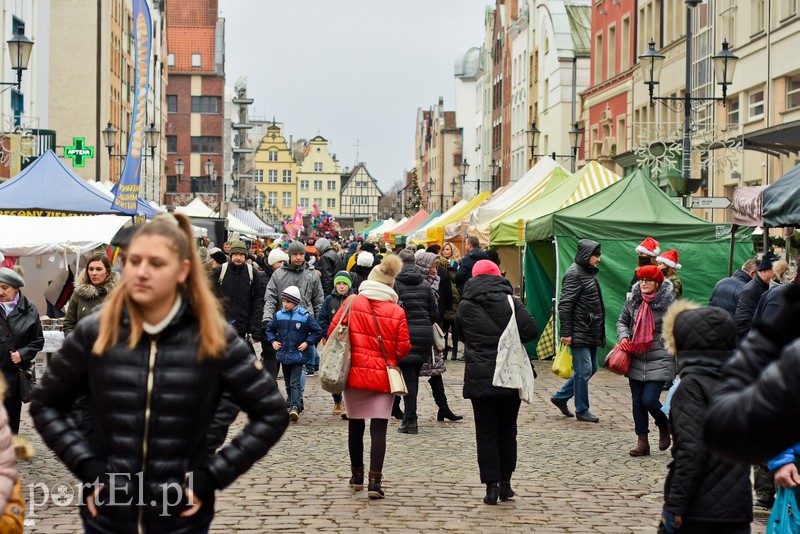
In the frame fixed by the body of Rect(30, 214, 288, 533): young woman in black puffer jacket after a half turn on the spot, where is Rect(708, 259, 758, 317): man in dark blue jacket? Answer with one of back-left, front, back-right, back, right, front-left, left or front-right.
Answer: front-right

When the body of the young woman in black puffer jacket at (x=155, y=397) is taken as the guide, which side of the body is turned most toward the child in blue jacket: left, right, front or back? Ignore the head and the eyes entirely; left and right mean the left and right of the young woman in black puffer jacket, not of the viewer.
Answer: back

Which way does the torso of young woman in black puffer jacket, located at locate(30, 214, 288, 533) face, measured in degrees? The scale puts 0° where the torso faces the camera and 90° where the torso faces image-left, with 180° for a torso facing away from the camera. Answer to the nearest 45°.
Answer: approximately 0°

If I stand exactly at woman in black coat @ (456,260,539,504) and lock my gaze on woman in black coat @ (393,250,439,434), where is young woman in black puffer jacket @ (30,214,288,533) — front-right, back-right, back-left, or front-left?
back-left

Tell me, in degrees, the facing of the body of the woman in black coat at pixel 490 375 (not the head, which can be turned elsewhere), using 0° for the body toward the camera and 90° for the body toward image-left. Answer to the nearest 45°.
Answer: approximately 180°

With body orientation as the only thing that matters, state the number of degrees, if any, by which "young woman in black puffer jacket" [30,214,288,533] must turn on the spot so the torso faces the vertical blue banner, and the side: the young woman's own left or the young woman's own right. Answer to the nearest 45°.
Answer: approximately 180°

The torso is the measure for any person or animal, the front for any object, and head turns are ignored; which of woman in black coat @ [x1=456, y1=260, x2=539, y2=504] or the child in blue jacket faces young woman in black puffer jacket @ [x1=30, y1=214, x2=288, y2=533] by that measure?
the child in blue jacket

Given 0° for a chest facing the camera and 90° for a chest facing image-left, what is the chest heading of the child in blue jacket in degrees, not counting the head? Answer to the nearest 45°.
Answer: approximately 0°

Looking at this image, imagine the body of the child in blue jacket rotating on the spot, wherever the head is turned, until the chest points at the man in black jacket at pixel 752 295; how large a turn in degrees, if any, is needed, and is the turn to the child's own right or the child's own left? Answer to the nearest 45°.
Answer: approximately 90° to the child's own left

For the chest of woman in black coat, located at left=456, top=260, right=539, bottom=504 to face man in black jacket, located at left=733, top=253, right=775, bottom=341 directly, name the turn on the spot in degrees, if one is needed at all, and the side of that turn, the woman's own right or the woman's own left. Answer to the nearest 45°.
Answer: approximately 45° to the woman's own right

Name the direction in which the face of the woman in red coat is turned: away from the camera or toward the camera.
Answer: away from the camera

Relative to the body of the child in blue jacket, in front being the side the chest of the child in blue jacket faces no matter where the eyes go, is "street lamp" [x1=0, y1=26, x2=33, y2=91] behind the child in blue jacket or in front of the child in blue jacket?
behind

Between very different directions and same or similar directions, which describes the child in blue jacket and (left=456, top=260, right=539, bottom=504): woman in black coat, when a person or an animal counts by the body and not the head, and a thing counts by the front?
very different directions

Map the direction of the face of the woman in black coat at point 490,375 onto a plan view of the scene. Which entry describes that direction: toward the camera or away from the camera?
away from the camera
